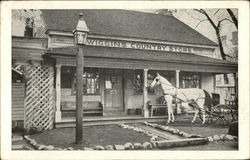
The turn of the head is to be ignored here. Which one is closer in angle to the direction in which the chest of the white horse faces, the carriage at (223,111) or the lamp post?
the lamp post

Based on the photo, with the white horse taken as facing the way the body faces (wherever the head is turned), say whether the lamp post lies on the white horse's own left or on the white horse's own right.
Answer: on the white horse's own left

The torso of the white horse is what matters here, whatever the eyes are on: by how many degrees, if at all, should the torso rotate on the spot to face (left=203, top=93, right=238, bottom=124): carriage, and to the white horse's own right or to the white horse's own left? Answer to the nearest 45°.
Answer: approximately 180°

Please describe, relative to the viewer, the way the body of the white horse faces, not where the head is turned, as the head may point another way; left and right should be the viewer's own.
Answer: facing to the left of the viewer

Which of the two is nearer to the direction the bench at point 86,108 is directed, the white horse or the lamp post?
the lamp post

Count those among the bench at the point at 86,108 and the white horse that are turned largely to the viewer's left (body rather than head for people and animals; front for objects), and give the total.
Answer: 1

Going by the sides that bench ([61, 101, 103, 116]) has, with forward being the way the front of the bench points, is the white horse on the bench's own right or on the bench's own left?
on the bench's own left

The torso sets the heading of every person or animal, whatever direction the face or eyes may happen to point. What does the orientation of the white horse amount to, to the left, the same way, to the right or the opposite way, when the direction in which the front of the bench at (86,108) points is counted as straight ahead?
to the right

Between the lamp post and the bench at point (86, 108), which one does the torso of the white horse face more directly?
the bench

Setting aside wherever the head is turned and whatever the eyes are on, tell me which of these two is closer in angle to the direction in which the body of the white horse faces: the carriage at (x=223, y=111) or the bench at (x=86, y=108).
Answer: the bench

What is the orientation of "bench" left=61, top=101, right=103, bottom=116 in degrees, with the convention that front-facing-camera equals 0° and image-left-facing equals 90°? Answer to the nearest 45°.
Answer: approximately 0°

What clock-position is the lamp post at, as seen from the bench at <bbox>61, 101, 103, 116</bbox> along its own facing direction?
The lamp post is roughly at 12 o'clock from the bench.
